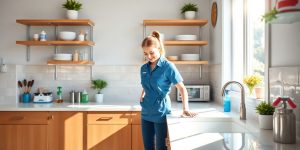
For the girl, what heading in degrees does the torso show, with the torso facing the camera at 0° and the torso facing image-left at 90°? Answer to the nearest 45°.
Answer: approximately 45°

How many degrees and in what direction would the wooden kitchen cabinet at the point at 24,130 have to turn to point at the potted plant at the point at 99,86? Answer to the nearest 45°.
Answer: approximately 90° to its left

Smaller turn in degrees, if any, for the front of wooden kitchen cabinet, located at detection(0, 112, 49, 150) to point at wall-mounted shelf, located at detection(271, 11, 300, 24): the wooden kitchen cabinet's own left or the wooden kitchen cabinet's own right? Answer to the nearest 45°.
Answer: approximately 45° to the wooden kitchen cabinet's own left

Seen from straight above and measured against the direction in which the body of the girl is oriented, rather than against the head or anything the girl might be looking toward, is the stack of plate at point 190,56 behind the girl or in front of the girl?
behind

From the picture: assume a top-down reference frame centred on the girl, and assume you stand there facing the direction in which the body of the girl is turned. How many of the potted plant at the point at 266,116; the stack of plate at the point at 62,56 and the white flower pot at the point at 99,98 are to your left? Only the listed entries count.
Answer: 1

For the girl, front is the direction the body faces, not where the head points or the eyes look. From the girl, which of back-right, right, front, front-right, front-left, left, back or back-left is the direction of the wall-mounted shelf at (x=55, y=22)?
right

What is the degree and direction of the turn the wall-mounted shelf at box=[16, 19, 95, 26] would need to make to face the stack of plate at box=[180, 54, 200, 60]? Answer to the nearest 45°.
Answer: approximately 90° to its left

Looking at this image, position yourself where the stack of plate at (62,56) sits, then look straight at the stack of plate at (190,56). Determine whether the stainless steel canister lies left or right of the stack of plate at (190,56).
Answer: right

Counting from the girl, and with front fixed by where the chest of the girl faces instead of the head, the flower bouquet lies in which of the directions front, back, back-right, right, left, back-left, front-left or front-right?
back-left

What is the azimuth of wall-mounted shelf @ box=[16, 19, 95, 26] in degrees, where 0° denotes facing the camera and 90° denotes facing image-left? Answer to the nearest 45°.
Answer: approximately 0°
